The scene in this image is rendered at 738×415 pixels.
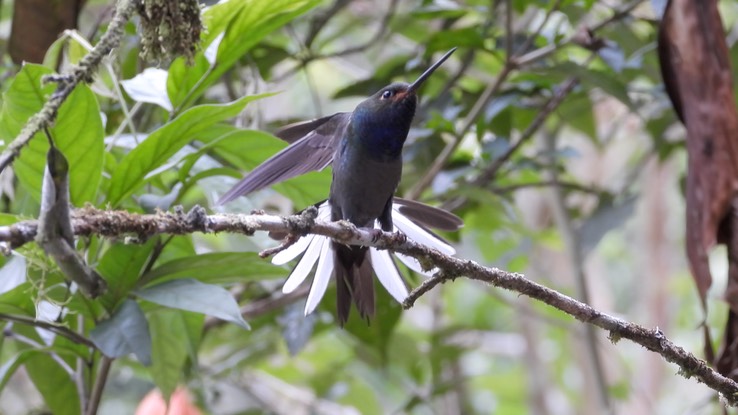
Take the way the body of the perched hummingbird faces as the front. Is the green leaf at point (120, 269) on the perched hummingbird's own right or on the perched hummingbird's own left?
on the perched hummingbird's own right

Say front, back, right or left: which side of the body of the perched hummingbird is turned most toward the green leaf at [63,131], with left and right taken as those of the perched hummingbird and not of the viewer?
right

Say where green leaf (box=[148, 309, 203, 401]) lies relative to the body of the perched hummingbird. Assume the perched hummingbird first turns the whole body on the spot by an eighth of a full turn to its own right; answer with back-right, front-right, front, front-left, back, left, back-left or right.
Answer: right

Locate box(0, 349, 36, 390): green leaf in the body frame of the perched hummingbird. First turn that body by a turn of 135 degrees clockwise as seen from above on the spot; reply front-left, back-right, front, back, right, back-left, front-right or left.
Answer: front

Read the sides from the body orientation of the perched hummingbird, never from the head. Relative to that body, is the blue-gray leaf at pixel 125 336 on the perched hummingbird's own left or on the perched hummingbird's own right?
on the perched hummingbird's own right

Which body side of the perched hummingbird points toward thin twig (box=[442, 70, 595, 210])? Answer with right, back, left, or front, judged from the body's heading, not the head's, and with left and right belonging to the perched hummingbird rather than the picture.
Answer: left

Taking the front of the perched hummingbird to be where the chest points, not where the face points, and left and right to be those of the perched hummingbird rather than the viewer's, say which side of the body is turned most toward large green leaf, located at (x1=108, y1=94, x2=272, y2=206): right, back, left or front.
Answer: right

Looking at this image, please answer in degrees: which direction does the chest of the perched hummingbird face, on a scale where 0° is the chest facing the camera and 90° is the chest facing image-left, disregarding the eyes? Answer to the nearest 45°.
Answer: approximately 315°
